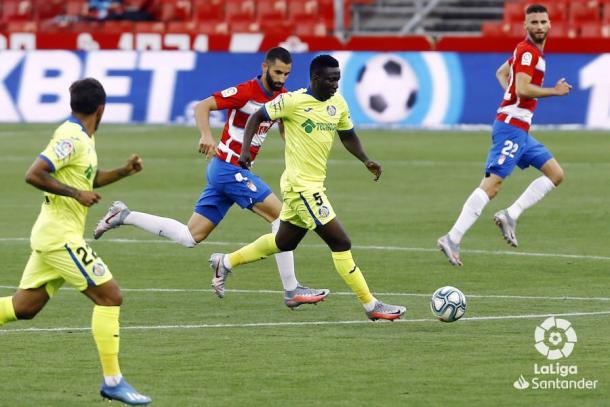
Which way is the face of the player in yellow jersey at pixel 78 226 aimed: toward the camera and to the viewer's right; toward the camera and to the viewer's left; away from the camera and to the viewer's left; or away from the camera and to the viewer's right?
away from the camera and to the viewer's right

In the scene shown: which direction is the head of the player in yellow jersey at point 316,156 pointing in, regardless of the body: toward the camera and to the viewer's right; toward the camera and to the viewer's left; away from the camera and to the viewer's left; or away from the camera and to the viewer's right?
toward the camera and to the viewer's right

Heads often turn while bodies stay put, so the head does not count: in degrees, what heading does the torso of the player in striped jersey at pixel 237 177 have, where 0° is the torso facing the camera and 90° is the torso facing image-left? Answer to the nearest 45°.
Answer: approximately 315°

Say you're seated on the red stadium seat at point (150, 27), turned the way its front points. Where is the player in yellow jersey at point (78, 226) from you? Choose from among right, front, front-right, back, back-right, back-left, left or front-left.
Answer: front

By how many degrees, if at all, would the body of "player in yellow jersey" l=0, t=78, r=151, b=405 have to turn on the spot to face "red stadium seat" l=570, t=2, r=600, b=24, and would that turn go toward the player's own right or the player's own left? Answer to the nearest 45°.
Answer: approximately 45° to the player's own left

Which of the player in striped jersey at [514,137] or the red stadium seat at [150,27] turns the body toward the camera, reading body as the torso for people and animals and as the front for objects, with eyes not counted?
the red stadium seat

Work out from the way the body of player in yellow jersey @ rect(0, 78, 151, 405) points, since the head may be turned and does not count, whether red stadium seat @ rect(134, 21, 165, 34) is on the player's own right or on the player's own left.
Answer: on the player's own left

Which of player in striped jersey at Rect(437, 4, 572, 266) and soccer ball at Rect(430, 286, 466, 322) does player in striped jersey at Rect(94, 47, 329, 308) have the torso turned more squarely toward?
the soccer ball

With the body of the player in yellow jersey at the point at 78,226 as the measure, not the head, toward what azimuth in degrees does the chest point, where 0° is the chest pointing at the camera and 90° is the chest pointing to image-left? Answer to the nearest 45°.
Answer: approximately 270°

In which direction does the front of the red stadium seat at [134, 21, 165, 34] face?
toward the camera

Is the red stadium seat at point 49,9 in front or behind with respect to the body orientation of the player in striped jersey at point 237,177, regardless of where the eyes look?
behind

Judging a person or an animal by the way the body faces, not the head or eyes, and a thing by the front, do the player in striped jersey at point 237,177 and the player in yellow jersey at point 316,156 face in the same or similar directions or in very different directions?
same or similar directions
